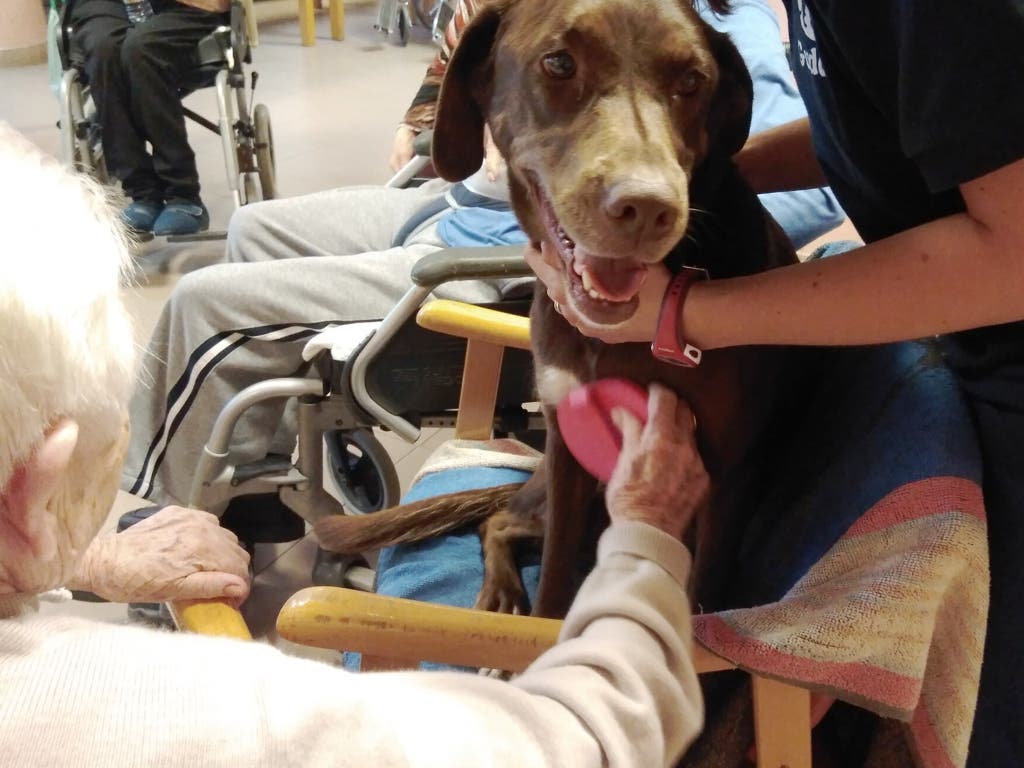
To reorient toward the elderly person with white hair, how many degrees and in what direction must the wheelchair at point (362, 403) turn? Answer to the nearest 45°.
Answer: approximately 90° to its left

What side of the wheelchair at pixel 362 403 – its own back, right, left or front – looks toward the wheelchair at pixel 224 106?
right

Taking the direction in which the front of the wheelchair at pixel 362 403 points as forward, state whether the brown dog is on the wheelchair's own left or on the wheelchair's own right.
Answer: on the wheelchair's own left

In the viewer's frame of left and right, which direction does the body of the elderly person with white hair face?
facing away from the viewer and to the right of the viewer

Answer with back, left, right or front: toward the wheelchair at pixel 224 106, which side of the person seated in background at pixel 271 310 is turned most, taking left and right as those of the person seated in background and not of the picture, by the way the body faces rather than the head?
right

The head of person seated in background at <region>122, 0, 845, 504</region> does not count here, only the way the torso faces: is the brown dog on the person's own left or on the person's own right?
on the person's own left

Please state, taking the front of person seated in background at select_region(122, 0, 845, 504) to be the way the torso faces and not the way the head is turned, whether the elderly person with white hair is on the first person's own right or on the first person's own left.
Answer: on the first person's own left

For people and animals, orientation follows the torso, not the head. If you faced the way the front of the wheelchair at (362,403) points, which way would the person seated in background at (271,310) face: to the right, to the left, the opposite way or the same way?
the same way

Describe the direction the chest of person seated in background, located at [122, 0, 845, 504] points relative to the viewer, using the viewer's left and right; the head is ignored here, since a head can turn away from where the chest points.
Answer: facing to the left of the viewer

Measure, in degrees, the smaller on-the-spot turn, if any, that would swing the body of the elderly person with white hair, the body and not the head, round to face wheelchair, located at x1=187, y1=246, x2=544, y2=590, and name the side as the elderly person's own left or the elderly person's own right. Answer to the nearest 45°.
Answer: approximately 45° to the elderly person's own left

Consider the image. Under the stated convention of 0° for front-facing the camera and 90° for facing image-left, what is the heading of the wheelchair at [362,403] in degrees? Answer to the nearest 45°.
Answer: approximately 90°

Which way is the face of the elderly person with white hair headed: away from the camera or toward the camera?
away from the camera

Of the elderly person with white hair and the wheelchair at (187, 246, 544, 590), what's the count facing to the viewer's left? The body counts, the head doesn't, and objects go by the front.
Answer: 1

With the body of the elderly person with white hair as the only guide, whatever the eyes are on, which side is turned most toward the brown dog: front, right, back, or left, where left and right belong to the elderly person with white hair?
front

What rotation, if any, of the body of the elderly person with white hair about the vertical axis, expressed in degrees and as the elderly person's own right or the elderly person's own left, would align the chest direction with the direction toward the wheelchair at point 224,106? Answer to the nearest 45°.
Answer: approximately 45° to the elderly person's own left
